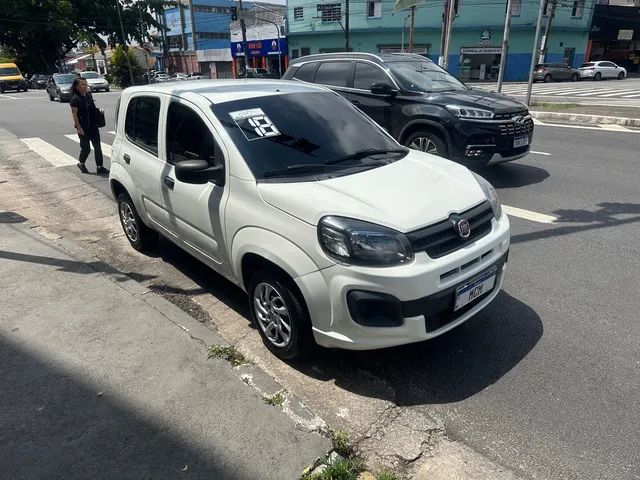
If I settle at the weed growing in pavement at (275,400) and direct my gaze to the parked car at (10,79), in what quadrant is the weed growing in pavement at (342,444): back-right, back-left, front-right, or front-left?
back-right

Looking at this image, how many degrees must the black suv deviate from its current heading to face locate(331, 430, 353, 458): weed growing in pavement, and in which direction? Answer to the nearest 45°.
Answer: approximately 45° to its right

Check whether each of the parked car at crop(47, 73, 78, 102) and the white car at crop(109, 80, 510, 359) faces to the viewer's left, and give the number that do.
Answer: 0

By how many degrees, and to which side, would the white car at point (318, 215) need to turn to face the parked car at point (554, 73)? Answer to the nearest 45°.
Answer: approximately 90° to its left

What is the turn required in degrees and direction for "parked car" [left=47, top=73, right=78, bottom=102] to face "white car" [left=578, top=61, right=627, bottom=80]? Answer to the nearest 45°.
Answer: approximately 45° to its left

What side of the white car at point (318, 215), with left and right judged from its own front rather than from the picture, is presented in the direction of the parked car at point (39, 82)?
back

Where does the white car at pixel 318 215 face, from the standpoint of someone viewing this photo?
facing the viewer and to the right of the viewer

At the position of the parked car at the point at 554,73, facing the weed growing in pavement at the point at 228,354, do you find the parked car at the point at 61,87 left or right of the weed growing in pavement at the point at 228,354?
right

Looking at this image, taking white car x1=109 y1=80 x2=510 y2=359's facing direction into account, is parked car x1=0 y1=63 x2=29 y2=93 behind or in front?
behind

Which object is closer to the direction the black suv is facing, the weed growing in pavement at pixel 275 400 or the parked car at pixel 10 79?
the weed growing in pavement

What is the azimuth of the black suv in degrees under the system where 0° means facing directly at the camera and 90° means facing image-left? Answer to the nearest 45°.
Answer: approximately 315°

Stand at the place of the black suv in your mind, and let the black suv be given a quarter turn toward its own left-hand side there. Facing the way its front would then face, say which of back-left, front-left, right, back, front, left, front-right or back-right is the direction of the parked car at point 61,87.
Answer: left

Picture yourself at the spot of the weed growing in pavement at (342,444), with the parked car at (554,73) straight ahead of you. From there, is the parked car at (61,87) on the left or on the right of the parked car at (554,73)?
left

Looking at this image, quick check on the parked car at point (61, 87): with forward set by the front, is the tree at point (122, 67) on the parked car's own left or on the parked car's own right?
on the parked car's own left
